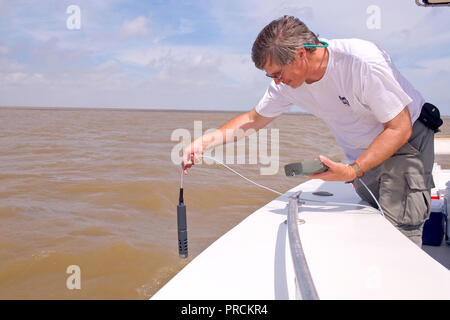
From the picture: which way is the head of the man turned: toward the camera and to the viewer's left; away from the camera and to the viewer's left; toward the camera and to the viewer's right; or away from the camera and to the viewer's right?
toward the camera and to the viewer's left

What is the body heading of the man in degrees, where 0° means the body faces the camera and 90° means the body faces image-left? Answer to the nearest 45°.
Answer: approximately 45°
